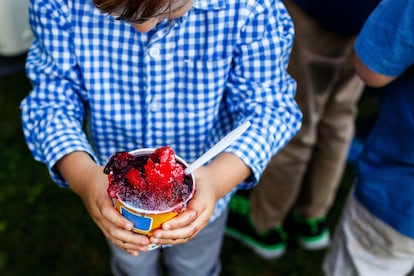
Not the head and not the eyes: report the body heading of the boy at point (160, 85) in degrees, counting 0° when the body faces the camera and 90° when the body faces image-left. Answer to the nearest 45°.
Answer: approximately 0°

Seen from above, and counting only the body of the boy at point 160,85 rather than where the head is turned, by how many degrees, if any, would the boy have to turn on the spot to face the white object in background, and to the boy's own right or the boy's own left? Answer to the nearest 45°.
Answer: approximately 135° to the boy's own right
